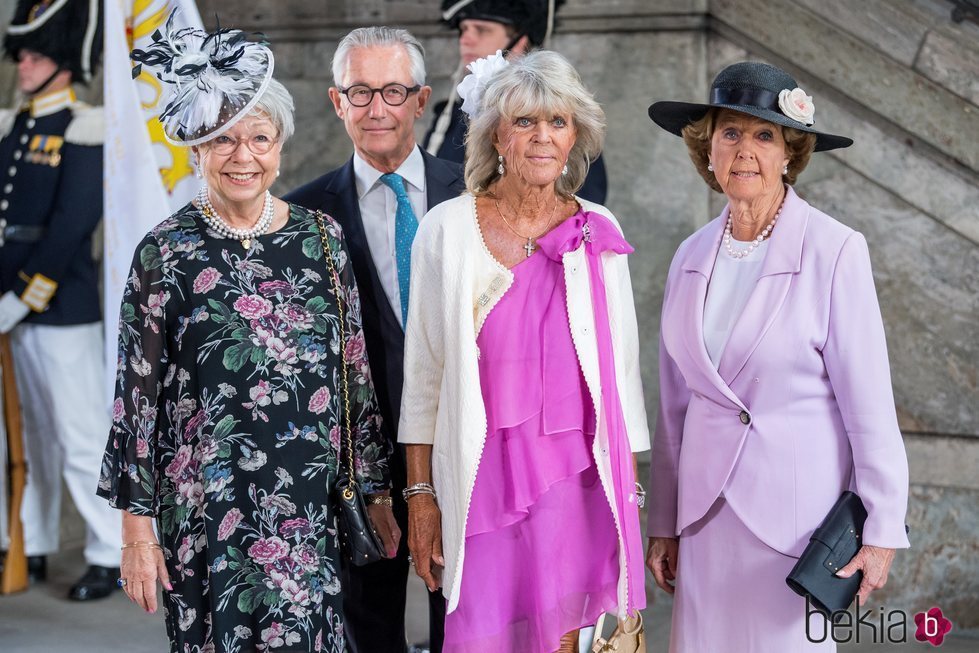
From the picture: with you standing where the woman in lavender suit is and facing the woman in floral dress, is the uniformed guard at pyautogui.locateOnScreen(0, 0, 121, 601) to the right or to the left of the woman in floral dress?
right

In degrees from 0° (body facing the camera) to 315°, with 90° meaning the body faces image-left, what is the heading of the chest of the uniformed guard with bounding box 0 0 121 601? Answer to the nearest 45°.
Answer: approximately 45°

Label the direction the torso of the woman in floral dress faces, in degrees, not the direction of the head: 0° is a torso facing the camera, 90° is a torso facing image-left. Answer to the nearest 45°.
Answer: approximately 0°

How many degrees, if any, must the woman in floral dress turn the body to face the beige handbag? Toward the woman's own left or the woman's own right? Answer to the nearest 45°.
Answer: approximately 90° to the woman's own left

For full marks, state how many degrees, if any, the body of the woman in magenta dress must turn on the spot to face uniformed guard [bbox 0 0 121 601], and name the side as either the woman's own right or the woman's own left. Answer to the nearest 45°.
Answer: approximately 135° to the woman's own right

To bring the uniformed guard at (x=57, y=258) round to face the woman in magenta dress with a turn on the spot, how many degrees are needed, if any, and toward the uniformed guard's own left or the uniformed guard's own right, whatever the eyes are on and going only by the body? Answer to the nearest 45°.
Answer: approximately 45° to the uniformed guard's own left

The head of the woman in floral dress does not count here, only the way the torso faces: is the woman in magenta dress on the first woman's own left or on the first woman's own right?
on the first woman's own left

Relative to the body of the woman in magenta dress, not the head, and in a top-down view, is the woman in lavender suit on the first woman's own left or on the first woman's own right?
on the first woman's own left

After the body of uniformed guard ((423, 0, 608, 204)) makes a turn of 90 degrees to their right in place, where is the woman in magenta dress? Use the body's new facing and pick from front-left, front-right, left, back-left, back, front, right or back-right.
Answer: back-left

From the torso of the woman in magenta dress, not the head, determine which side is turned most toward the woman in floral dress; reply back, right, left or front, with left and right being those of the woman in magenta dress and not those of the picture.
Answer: right

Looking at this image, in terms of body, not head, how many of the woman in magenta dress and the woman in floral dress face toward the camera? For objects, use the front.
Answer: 2
